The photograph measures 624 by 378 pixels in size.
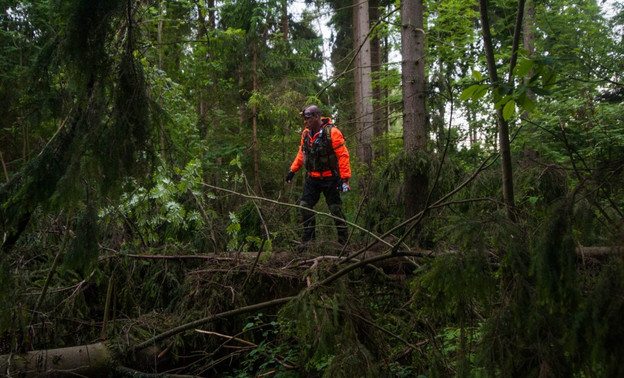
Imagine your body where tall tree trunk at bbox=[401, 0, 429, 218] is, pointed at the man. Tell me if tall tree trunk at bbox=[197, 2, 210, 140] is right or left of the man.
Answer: right

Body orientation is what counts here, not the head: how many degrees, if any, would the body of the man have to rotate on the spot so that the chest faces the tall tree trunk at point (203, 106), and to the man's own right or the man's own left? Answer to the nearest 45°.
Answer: approximately 90° to the man's own right

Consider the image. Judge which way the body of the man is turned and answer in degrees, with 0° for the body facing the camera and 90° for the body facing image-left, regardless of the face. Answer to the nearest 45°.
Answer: approximately 45°

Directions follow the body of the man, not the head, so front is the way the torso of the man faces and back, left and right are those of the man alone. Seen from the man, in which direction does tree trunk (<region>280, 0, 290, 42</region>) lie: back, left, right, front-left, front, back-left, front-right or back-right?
back-right

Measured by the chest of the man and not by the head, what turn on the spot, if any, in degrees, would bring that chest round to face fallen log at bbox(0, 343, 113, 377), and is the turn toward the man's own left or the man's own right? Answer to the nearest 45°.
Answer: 0° — they already face it

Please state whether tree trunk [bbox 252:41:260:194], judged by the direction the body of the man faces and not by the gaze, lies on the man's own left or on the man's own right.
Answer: on the man's own right

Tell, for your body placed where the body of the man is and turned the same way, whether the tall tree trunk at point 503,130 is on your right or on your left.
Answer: on your left
